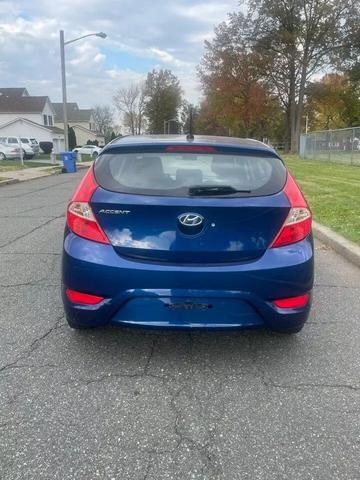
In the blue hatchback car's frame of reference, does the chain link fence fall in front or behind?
in front

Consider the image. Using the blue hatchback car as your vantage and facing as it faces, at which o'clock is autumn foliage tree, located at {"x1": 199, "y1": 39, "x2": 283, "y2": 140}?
The autumn foliage tree is roughly at 12 o'clock from the blue hatchback car.

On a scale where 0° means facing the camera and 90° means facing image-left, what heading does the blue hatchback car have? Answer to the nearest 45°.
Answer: approximately 180°

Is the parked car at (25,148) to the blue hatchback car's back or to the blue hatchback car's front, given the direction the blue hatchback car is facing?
to the front

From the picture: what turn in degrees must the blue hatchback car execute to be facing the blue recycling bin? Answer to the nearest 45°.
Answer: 0° — it already faces it

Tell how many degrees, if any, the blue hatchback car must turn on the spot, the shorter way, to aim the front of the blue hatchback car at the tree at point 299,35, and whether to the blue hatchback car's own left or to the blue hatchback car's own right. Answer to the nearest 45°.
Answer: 0° — it already faces it
